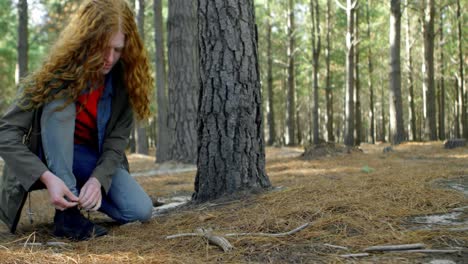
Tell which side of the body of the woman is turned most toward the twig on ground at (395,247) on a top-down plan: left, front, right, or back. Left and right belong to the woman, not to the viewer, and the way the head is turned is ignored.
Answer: front

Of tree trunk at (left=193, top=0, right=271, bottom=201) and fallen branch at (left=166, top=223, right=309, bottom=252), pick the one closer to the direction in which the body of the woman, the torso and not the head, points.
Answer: the fallen branch

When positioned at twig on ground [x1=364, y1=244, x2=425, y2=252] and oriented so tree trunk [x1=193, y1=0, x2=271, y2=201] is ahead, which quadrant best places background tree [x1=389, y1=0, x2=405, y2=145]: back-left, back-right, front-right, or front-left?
front-right

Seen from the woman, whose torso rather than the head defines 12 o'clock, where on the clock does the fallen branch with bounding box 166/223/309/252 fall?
The fallen branch is roughly at 12 o'clock from the woman.

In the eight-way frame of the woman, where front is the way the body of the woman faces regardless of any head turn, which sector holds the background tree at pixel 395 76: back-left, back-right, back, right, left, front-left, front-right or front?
left

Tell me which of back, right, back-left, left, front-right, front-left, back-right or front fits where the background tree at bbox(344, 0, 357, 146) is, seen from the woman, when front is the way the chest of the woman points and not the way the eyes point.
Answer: left

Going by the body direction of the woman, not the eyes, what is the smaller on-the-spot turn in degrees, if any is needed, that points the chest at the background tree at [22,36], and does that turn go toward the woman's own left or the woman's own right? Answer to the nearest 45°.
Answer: approximately 135° to the woman's own left

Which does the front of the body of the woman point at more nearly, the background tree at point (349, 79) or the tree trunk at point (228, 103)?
the tree trunk

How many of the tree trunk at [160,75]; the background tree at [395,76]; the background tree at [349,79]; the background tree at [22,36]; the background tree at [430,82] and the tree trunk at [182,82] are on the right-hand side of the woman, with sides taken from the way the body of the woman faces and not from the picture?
0

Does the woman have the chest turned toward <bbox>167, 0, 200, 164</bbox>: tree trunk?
no

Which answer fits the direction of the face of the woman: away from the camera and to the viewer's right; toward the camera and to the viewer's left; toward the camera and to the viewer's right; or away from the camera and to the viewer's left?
toward the camera and to the viewer's right

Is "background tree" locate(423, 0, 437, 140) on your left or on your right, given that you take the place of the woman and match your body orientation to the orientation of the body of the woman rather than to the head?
on your left

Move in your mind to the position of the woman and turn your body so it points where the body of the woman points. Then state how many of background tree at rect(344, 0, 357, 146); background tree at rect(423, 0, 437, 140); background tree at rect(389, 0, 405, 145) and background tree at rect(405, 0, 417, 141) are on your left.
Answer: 4

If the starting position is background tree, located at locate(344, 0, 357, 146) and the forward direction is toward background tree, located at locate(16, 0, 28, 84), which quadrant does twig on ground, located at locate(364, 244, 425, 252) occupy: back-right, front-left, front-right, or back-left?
front-left

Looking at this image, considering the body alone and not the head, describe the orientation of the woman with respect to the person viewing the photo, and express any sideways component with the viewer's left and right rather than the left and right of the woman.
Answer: facing the viewer and to the right of the viewer
